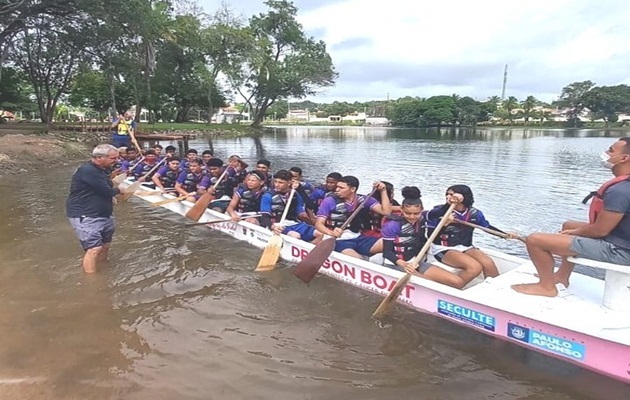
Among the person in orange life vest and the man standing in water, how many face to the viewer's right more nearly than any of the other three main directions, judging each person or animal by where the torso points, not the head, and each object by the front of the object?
1

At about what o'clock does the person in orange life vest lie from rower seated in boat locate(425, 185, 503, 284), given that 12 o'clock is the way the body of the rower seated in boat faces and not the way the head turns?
The person in orange life vest is roughly at 12 o'clock from the rower seated in boat.

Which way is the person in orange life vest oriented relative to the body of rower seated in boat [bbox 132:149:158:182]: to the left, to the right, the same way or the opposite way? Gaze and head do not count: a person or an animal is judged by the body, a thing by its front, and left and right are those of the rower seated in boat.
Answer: the opposite way

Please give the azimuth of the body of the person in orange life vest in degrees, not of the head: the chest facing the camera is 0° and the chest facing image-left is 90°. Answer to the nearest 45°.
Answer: approximately 90°

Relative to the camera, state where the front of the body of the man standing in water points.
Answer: to the viewer's right

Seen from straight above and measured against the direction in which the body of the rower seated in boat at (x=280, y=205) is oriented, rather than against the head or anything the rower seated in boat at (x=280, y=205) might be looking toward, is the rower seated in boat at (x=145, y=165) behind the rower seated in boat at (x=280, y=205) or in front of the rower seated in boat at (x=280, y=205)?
behind

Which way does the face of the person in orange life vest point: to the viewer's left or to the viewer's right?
to the viewer's left
